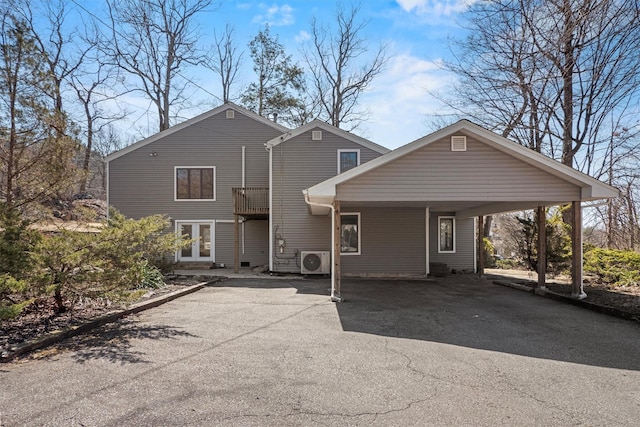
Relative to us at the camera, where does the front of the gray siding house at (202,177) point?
facing the viewer

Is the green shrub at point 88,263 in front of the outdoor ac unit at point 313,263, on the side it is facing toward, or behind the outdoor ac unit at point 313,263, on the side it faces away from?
in front

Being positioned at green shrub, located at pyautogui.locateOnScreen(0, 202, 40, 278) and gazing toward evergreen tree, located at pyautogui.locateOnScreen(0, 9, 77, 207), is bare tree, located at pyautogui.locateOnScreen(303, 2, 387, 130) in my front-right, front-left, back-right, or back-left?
front-right

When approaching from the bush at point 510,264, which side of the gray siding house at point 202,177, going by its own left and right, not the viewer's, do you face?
left

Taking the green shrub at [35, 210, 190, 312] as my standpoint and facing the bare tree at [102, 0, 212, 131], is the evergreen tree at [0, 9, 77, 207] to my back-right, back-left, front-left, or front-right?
front-left

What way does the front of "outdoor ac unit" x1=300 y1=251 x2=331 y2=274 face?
toward the camera

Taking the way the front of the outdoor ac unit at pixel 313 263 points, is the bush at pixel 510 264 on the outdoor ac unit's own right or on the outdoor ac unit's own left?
on the outdoor ac unit's own left

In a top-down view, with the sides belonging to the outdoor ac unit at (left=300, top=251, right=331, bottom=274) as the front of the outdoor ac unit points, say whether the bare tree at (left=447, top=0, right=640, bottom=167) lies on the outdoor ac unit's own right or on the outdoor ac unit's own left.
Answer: on the outdoor ac unit's own left

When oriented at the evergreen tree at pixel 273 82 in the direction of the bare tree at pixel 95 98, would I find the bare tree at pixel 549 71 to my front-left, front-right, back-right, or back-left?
back-left

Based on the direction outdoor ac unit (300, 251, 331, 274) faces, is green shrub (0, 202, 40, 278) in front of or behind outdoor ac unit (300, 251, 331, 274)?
in front

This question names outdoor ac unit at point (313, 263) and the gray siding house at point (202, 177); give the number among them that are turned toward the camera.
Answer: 2

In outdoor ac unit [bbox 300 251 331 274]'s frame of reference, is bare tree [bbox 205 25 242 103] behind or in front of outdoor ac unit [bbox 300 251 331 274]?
behind
